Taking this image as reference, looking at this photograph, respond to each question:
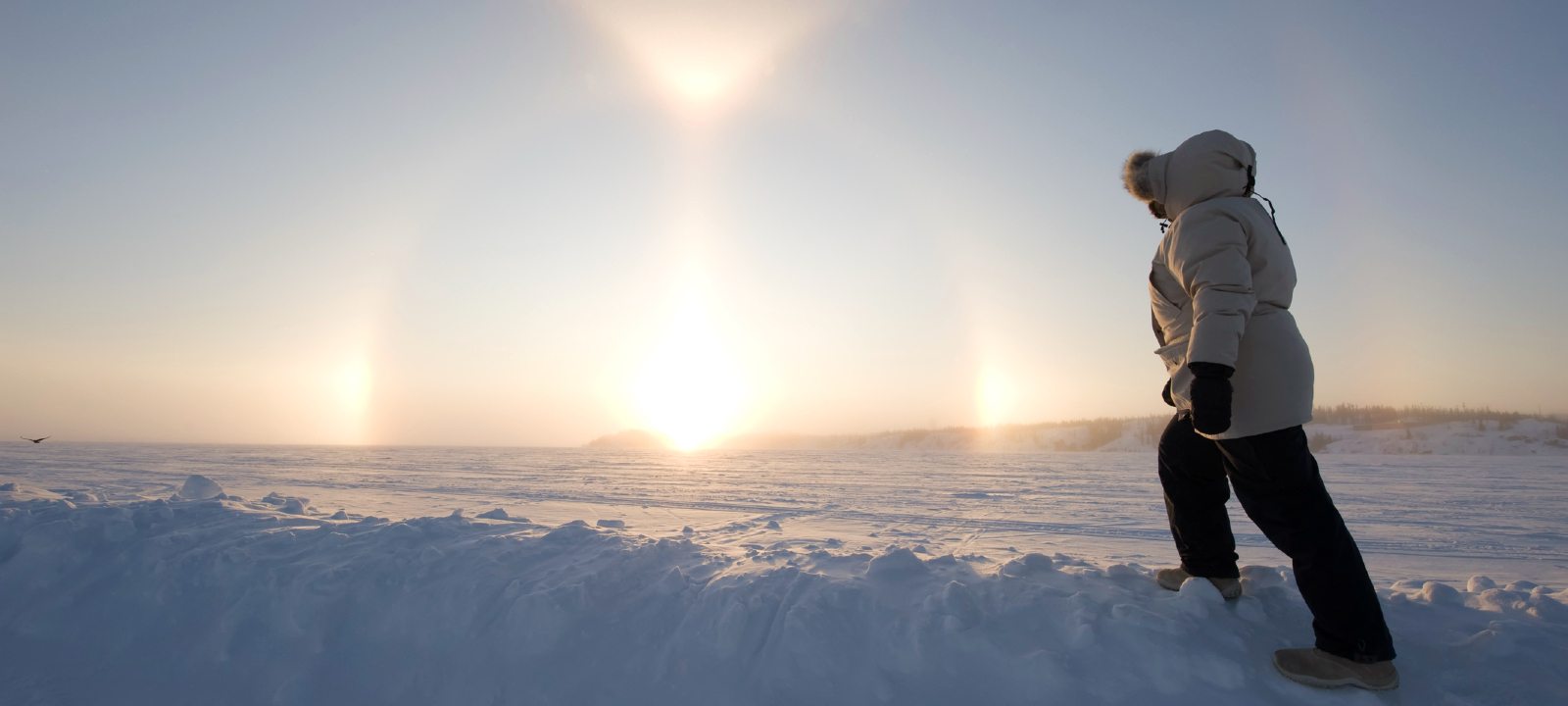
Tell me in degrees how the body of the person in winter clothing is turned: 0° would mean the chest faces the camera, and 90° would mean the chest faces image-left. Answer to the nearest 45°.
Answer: approximately 90°

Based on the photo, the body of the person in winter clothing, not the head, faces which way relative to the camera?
to the viewer's left
